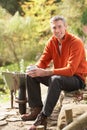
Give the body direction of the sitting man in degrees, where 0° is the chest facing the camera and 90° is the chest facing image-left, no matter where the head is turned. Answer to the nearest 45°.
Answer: approximately 45°
